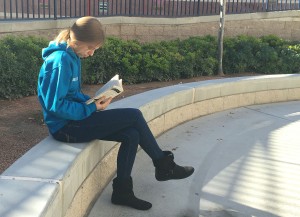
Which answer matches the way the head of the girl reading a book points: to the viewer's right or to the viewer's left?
to the viewer's right

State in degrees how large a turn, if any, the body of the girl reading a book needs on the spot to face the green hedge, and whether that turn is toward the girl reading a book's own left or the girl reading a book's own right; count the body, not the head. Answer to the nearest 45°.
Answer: approximately 90° to the girl reading a book's own left

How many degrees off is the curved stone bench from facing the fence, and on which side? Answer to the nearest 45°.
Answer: approximately 135° to its left

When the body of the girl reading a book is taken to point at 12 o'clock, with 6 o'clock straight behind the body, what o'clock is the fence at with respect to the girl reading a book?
The fence is roughly at 9 o'clock from the girl reading a book.

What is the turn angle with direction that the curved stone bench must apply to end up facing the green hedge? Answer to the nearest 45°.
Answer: approximately 135° to its left

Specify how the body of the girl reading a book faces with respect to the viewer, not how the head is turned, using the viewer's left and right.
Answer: facing to the right of the viewer
